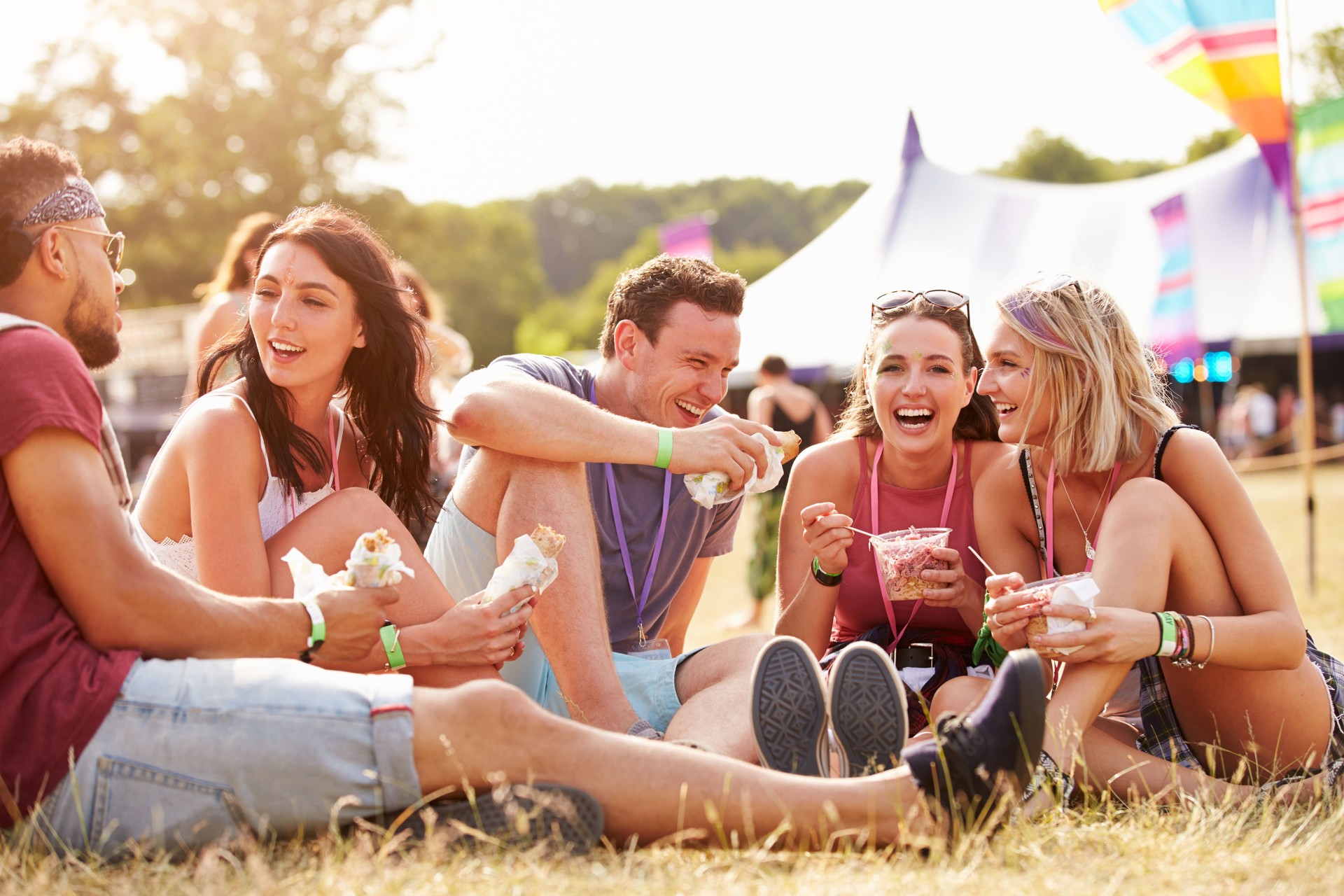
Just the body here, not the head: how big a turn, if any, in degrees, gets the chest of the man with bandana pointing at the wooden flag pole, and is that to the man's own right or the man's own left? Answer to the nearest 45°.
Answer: approximately 45° to the man's own left

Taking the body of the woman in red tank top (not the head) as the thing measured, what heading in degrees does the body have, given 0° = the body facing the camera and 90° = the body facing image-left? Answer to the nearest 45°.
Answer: approximately 0°

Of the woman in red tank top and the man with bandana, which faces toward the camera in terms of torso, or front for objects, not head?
the woman in red tank top

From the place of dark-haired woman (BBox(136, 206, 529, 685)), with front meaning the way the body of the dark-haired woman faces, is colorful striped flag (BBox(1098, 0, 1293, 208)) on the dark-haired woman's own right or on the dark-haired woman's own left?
on the dark-haired woman's own left

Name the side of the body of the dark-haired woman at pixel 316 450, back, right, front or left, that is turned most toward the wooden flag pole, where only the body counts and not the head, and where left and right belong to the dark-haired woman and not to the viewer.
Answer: left

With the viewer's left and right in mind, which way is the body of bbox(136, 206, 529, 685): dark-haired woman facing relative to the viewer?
facing the viewer and to the right of the viewer

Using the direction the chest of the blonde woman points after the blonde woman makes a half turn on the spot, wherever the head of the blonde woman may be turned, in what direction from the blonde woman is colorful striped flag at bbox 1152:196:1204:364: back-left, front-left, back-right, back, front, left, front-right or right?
front-left

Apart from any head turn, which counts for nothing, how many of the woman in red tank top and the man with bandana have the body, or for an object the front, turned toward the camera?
1

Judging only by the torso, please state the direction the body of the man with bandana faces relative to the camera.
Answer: to the viewer's right

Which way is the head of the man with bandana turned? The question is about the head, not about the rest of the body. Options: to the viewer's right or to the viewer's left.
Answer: to the viewer's right

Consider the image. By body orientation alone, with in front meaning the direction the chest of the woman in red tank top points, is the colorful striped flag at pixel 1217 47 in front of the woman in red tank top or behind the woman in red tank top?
behind

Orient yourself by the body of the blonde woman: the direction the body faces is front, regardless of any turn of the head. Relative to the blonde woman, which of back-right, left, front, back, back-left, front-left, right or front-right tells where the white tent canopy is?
back-right
